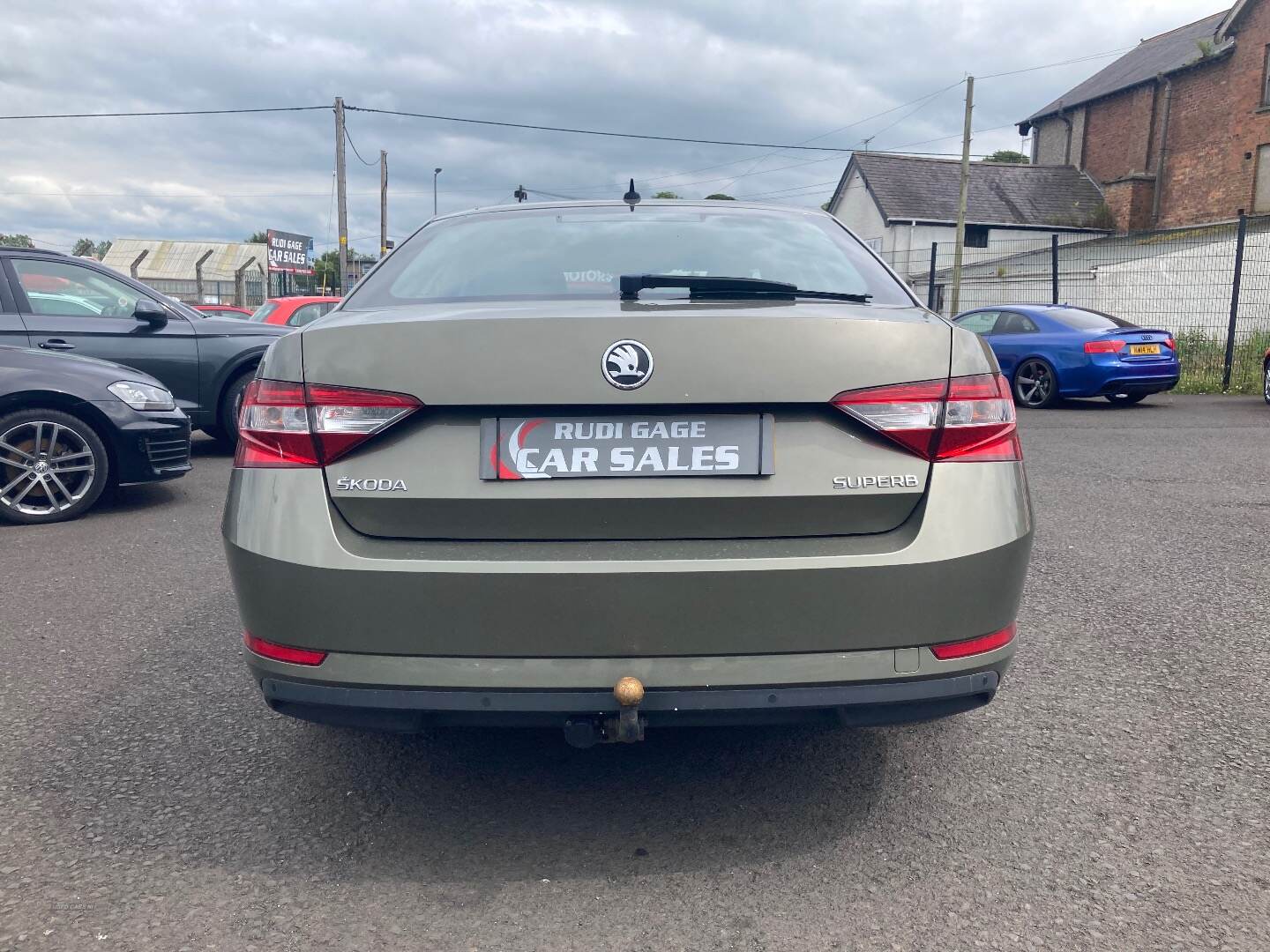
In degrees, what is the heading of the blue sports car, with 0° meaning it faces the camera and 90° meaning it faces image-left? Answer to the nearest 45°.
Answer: approximately 135°

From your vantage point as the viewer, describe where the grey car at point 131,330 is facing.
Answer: facing to the right of the viewer

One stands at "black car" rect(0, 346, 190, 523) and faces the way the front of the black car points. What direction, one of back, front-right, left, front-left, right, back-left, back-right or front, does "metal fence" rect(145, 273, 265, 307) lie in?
left

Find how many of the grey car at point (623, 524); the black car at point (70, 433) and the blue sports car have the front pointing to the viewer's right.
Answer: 1

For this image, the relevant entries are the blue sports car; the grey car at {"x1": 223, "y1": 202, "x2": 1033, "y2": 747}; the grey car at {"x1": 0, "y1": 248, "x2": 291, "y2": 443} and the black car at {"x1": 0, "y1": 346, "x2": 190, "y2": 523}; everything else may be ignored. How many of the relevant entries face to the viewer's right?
2

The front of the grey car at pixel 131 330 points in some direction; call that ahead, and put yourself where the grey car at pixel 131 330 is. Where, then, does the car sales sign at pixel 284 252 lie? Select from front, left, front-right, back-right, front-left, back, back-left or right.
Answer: left

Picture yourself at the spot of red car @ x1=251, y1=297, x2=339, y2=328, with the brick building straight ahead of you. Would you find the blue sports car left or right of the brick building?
right

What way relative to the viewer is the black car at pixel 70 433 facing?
to the viewer's right

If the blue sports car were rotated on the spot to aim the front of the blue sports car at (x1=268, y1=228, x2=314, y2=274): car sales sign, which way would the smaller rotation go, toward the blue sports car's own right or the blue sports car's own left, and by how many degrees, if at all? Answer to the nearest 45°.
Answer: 0° — it already faces it

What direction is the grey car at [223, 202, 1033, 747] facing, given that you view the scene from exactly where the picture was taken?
facing away from the viewer

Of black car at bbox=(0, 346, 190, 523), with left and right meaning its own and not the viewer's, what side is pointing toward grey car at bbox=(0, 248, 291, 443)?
left
